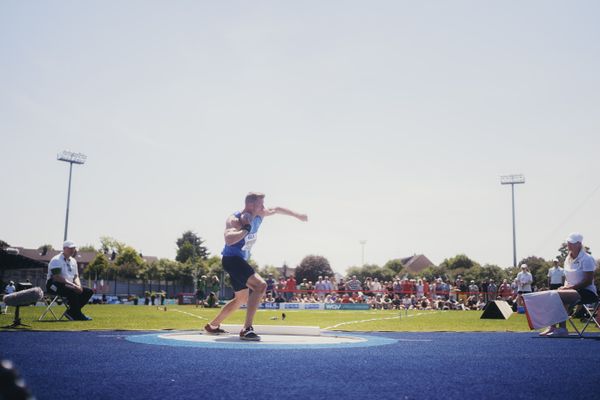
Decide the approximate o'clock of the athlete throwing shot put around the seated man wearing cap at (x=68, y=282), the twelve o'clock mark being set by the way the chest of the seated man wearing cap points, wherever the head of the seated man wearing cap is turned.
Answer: The athlete throwing shot put is roughly at 1 o'clock from the seated man wearing cap.

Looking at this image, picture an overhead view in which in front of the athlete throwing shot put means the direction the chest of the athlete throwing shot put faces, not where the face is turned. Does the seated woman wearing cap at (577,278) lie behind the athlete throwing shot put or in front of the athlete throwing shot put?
in front

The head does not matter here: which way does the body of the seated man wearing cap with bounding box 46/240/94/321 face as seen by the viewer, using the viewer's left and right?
facing the viewer and to the right of the viewer

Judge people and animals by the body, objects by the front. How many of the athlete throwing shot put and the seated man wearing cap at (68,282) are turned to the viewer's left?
0

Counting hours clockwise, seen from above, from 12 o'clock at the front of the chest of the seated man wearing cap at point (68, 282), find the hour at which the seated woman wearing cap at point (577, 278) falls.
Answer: the seated woman wearing cap at point (577, 278) is roughly at 12 o'clock from the seated man wearing cap at point (68, 282).
